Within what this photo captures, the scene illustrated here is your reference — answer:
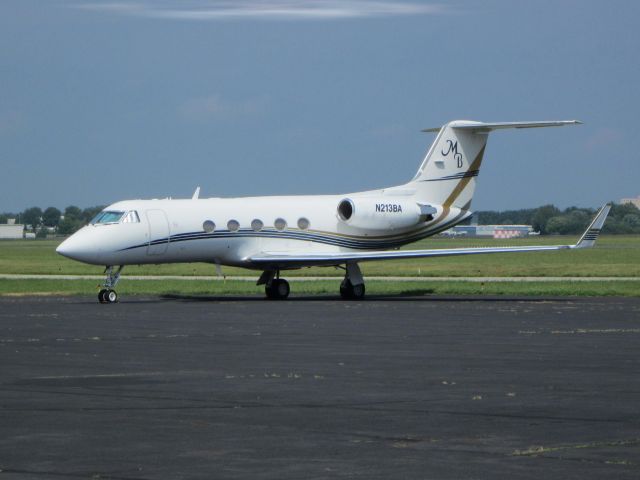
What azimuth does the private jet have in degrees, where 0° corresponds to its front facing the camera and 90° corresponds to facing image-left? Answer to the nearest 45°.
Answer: approximately 45°
